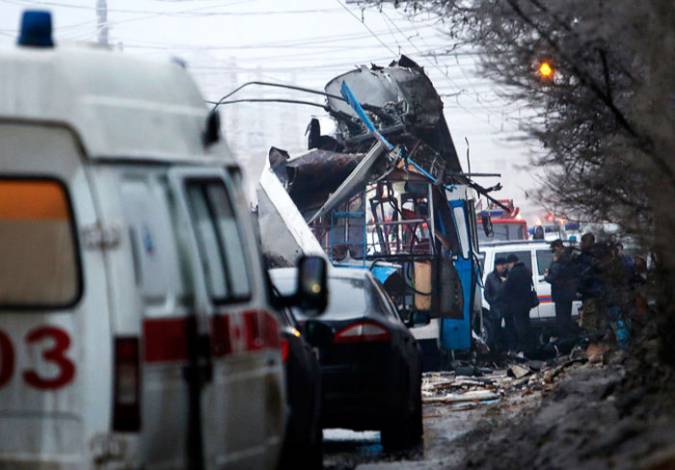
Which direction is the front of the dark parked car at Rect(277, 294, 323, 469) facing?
away from the camera

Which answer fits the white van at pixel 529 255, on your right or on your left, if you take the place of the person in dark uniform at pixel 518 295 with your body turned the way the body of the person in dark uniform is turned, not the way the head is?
on your right

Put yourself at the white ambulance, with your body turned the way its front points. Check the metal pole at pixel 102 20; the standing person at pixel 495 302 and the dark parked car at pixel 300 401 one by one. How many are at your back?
0

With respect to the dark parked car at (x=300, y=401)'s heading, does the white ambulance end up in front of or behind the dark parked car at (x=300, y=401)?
behind

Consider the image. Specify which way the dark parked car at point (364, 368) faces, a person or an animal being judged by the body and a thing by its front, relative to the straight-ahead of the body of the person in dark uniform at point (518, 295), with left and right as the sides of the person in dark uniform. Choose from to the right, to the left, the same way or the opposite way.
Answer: to the right

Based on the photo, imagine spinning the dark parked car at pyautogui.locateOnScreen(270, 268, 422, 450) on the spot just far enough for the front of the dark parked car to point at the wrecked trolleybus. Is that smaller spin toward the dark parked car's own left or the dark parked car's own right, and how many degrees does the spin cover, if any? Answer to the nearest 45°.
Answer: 0° — it already faces it

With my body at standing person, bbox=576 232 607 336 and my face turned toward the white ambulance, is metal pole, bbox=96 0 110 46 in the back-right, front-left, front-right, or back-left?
back-right

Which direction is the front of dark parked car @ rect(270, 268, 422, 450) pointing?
away from the camera

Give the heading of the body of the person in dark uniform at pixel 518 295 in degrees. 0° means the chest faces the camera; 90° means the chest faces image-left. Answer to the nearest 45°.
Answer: approximately 90°

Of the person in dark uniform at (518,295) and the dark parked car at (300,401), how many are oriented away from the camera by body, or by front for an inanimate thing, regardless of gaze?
1

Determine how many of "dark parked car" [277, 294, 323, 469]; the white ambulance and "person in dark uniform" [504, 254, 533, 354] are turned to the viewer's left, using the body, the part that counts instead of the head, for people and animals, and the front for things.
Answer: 1

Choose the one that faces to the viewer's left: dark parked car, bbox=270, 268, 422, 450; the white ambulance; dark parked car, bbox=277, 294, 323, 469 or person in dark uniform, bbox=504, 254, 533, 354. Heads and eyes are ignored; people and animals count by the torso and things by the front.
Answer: the person in dark uniform

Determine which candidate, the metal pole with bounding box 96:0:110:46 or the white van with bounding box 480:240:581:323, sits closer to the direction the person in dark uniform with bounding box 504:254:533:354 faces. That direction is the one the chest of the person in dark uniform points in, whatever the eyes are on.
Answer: the metal pole

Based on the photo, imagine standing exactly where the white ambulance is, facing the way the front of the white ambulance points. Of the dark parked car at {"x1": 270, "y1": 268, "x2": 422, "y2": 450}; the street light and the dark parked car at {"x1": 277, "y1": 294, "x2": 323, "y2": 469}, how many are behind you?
0

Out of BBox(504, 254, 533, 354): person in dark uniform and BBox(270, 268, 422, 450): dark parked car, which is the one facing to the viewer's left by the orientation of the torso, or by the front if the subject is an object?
the person in dark uniform
